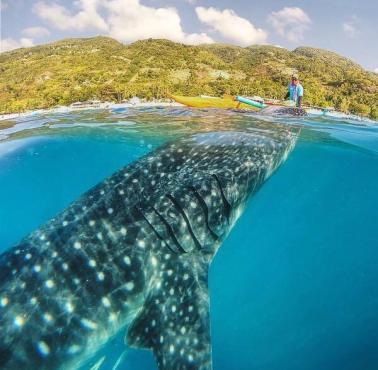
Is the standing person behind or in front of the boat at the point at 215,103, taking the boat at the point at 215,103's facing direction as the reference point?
behind

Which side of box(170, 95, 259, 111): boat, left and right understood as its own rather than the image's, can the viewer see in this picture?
left

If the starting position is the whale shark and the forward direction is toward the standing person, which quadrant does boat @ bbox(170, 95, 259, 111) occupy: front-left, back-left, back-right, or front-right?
front-left

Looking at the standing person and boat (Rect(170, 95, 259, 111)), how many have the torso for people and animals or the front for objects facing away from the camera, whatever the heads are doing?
0

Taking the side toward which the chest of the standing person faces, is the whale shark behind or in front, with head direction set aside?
in front

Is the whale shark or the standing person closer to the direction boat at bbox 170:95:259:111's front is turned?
the whale shark

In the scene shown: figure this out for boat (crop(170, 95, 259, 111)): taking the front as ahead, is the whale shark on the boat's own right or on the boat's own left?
on the boat's own left

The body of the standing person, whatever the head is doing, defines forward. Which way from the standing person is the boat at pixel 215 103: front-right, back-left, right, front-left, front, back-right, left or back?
front-right
